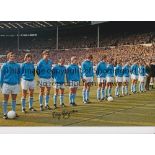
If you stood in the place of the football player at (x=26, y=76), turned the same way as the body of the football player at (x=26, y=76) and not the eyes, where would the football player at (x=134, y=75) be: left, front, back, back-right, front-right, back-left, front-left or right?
back-left

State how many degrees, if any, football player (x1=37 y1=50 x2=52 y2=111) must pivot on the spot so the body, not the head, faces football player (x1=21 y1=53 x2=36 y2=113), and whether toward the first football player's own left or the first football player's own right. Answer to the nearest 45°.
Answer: approximately 90° to the first football player's own right

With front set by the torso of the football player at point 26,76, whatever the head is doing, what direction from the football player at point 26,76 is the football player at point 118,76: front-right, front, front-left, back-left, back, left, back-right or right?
back-left

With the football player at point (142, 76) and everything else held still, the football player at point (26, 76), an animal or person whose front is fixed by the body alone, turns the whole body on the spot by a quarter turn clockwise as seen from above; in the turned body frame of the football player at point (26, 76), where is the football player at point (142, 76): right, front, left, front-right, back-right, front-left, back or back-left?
back-right

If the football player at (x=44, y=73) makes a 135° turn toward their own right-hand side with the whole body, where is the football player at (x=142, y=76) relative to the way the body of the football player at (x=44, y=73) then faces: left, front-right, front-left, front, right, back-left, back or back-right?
back-right

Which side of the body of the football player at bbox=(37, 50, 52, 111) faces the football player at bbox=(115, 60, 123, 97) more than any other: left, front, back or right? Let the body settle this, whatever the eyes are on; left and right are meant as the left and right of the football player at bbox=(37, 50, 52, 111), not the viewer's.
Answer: left

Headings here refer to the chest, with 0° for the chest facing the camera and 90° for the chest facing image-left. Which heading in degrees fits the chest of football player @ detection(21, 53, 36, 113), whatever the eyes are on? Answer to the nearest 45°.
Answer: approximately 0°

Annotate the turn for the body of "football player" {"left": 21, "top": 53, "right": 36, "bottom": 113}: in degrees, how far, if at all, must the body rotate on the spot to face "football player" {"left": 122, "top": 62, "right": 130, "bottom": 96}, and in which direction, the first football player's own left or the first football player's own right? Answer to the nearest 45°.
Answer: approximately 135° to the first football player's own left

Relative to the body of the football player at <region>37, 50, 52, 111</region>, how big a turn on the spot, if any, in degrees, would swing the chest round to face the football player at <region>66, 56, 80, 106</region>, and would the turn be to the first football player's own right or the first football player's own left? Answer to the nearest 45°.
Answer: approximately 90° to the first football player's own left

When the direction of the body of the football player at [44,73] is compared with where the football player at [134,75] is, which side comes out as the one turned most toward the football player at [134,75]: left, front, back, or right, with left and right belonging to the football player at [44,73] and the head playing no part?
left

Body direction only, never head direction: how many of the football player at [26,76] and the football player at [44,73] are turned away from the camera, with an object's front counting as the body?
0
